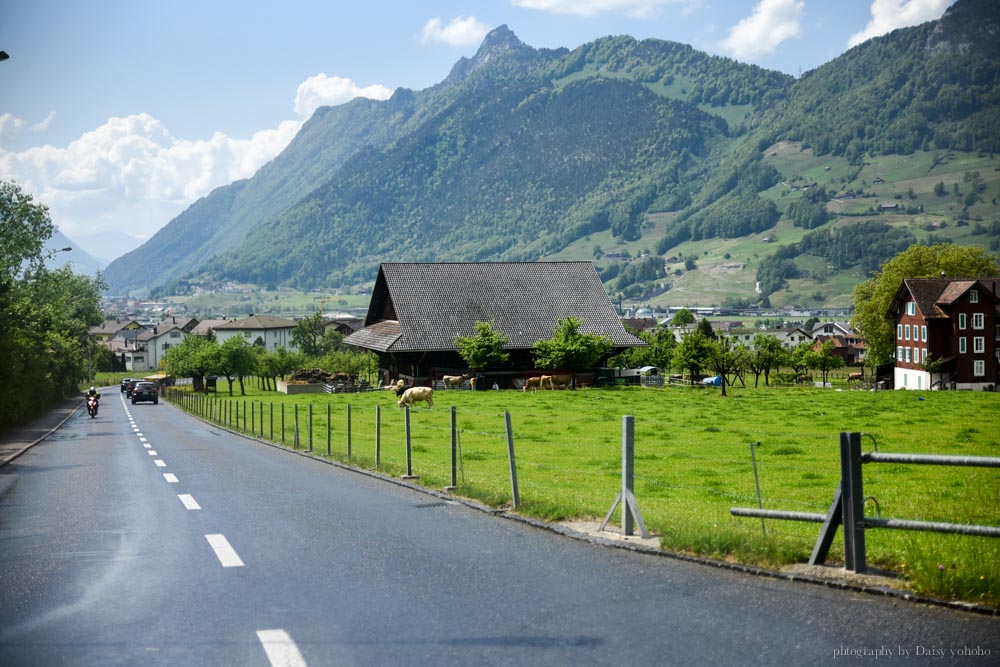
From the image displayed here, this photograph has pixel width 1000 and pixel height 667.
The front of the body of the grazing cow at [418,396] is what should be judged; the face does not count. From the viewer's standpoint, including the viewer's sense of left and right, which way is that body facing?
facing to the left of the viewer

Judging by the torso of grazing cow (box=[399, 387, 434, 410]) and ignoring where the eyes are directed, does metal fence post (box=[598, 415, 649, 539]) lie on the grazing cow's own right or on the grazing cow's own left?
on the grazing cow's own left
